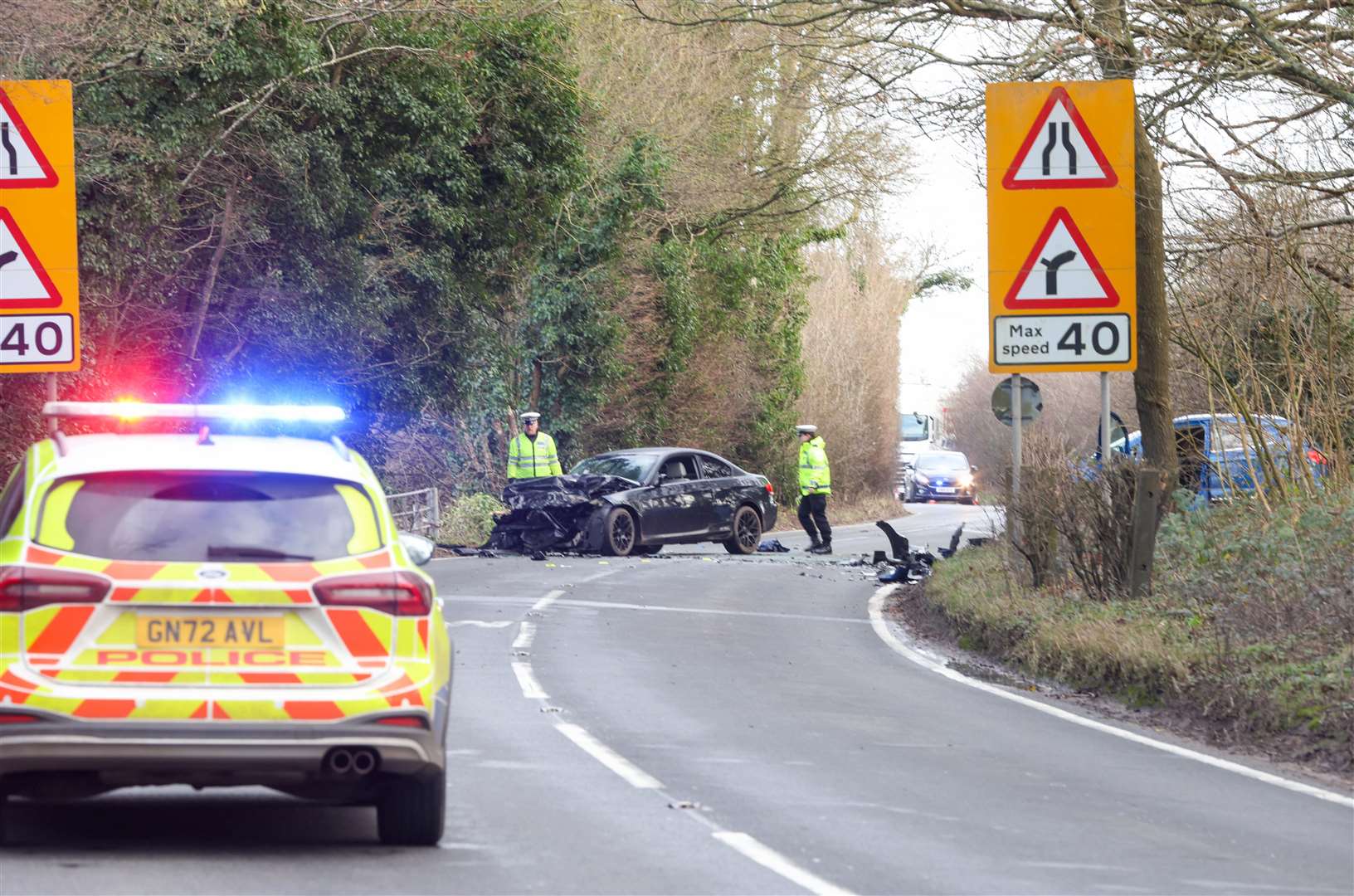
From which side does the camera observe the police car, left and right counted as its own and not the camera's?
back

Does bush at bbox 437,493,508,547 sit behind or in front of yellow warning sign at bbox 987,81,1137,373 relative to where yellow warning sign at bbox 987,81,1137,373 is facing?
behind

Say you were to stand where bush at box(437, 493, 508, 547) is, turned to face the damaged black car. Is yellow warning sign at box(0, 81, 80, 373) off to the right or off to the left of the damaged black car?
right

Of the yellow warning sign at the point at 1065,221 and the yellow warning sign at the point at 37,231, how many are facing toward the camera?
2

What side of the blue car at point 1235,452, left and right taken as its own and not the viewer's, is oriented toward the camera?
left

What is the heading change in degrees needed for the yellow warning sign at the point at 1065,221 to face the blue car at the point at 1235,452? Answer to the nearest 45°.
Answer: approximately 135° to its left

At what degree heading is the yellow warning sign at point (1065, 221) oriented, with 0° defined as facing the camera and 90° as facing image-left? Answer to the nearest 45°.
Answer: approximately 0°

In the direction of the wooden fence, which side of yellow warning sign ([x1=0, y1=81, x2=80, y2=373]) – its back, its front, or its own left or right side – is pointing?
back

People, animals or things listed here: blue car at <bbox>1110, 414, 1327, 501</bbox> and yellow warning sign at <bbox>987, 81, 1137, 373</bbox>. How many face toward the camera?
1

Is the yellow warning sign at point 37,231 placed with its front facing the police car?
yes
